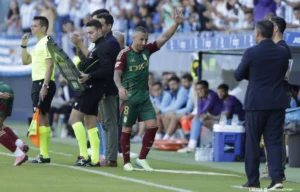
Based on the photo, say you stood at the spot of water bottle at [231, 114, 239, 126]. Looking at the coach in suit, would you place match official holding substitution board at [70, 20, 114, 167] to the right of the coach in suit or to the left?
right

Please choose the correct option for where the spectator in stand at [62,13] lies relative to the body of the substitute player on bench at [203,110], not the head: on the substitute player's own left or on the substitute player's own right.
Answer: on the substitute player's own right
